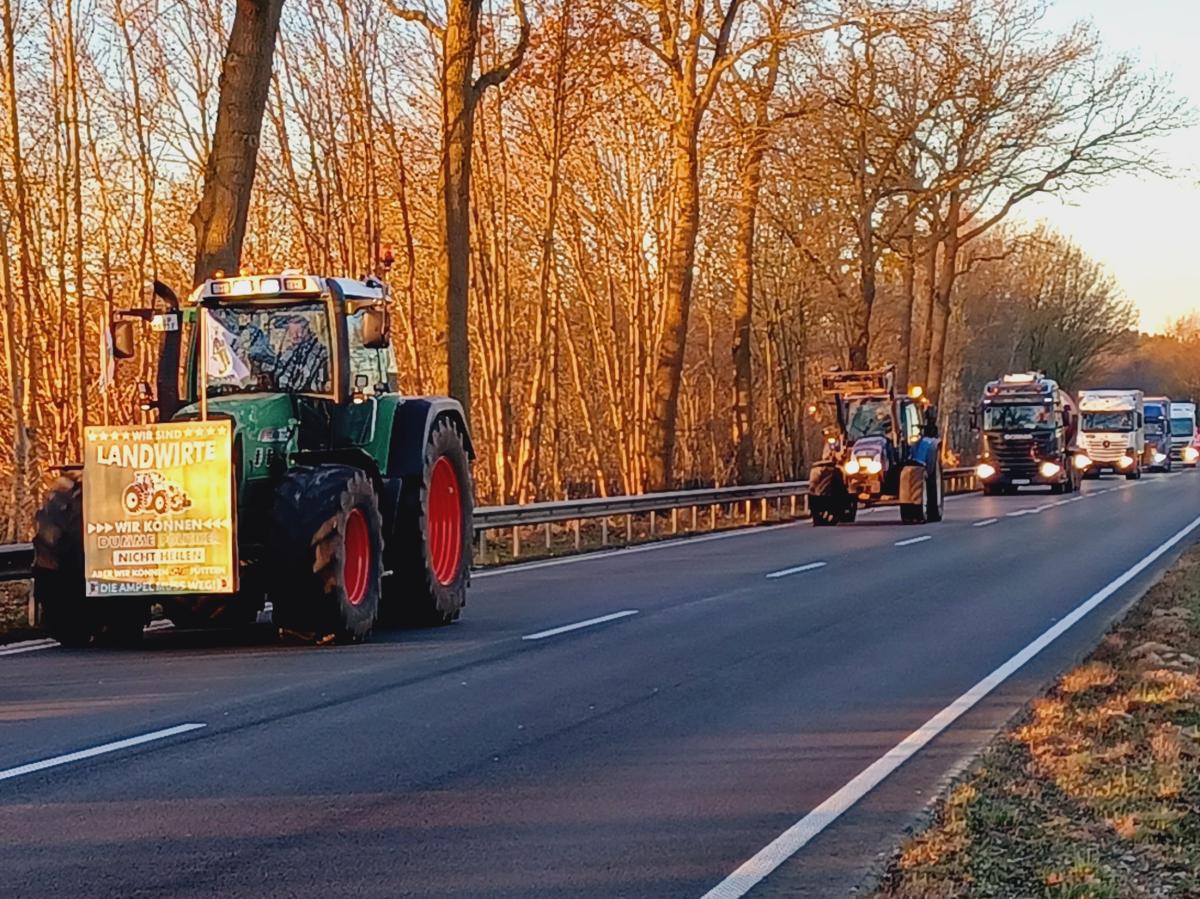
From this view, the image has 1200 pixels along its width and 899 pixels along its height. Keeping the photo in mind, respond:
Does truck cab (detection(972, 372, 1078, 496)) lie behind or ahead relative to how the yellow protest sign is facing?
behind

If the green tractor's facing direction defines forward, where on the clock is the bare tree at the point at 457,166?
The bare tree is roughly at 5 o'clock from the green tractor.

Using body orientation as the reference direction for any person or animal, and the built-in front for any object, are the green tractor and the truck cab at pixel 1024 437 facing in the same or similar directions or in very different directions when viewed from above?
same or similar directions

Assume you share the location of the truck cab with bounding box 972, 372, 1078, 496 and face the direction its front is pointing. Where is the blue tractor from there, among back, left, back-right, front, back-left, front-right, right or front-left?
front

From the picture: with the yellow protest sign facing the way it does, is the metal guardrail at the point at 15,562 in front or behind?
behind

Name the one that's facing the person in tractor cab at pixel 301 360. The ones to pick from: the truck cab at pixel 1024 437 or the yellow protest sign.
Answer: the truck cab

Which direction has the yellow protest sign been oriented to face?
toward the camera

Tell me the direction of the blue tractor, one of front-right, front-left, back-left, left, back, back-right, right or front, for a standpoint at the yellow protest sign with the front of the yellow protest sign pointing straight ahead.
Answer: back-left

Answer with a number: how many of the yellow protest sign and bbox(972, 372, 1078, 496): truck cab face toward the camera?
2

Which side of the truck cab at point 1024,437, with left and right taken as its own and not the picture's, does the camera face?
front

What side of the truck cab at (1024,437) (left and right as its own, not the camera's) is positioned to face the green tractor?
front

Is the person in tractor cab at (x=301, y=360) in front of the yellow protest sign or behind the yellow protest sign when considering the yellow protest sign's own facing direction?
behind

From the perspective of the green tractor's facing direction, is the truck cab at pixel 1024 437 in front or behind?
behind
